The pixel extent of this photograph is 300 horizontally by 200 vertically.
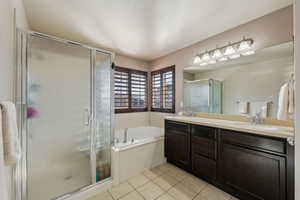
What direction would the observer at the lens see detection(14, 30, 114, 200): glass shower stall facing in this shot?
facing the viewer and to the right of the viewer

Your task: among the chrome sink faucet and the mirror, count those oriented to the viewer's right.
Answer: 0

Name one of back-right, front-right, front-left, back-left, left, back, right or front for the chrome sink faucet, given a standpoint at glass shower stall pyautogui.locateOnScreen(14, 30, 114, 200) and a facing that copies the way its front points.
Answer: front

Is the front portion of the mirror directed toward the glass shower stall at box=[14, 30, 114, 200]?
yes

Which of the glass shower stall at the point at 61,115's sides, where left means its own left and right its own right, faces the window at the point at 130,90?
left

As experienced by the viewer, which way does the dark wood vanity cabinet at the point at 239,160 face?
facing the viewer and to the left of the viewer

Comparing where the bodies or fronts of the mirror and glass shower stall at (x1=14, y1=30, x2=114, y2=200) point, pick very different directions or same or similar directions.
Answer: very different directions

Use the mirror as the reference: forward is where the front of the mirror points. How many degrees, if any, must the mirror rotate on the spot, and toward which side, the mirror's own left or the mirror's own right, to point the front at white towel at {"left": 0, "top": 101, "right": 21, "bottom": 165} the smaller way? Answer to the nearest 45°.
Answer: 0° — it already faces it

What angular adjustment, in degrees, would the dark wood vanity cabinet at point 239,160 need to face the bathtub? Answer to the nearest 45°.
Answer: approximately 45° to its right

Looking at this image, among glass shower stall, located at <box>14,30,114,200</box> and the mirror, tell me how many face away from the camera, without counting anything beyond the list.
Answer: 0

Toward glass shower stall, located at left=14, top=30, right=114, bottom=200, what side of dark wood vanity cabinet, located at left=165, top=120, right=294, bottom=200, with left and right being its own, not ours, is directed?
front
